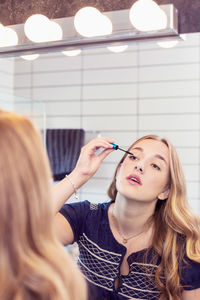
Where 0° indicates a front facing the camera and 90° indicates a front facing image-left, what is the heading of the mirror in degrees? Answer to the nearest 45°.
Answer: approximately 45°

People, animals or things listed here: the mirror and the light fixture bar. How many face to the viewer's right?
0

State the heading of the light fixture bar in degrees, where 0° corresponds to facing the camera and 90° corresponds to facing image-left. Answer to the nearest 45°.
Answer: approximately 45°

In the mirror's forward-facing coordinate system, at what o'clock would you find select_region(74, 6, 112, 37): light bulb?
The light bulb is roughly at 11 o'clock from the mirror.

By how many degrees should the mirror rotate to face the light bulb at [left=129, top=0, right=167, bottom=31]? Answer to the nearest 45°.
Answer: approximately 45° to its left

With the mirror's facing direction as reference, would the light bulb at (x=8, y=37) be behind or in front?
in front
